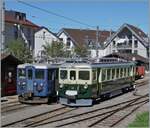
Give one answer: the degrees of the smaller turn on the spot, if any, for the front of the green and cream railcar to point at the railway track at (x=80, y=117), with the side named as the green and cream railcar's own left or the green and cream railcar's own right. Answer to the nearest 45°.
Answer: approximately 45° to the green and cream railcar's own left

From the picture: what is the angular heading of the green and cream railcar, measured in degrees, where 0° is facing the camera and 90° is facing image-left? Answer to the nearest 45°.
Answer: approximately 45°
